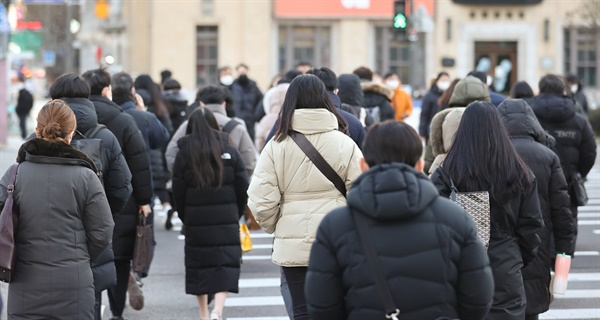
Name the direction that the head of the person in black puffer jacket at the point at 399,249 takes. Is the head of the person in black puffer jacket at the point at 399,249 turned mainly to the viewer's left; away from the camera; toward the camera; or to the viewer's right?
away from the camera

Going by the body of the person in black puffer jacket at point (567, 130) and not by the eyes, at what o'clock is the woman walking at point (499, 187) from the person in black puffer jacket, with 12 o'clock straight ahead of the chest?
The woman walking is roughly at 6 o'clock from the person in black puffer jacket.

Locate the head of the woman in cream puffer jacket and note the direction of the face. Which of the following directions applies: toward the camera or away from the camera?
away from the camera

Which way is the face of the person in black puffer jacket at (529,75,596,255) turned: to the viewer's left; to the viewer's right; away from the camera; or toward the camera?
away from the camera

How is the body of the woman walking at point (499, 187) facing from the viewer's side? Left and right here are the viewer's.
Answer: facing away from the viewer

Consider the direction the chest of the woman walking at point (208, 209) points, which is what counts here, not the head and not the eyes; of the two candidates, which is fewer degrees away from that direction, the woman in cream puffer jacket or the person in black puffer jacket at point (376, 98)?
the person in black puffer jacket

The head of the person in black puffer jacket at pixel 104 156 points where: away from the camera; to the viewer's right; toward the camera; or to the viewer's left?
away from the camera

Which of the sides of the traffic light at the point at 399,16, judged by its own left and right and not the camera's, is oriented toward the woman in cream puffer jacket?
front

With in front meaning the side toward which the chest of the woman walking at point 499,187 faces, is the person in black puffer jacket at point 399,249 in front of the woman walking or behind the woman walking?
behind

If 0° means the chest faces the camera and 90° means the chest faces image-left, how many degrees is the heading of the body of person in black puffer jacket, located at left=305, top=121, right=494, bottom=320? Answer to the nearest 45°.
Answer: approximately 180°

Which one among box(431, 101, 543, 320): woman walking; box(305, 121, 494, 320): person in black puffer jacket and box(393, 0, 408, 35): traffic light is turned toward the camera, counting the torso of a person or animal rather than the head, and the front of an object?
the traffic light

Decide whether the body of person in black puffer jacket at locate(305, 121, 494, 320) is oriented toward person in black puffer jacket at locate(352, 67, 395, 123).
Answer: yes

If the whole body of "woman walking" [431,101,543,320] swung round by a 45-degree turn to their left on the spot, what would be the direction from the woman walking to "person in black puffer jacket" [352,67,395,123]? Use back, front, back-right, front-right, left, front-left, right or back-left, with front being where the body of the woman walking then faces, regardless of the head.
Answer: front-right

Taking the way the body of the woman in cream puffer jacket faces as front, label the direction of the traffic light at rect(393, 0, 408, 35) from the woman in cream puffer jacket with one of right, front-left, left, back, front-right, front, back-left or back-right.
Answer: front

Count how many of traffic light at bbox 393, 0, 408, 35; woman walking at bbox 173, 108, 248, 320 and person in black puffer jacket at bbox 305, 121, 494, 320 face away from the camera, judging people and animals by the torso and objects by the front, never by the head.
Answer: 2

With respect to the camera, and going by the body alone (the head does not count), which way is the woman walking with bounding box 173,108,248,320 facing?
away from the camera

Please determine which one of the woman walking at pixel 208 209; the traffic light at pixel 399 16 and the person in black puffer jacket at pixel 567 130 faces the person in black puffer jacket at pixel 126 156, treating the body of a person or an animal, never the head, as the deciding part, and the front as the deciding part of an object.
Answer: the traffic light

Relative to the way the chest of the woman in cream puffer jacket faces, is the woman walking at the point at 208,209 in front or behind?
in front
